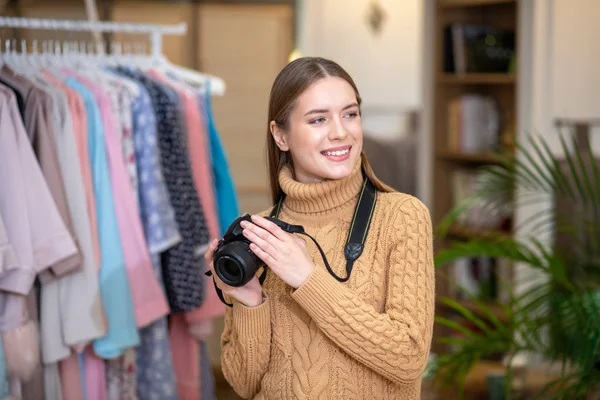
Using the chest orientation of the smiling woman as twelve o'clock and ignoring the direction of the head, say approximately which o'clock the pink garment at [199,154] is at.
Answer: The pink garment is roughly at 4 o'clock from the smiling woman.

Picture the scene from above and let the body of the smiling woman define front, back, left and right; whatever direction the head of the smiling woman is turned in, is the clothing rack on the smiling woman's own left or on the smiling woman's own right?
on the smiling woman's own right

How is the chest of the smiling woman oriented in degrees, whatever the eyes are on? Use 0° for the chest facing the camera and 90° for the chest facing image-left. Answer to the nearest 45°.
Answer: approximately 45°

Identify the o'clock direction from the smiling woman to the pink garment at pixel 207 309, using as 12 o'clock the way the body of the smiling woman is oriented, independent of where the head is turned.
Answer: The pink garment is roughly at 4 o'clock from the smiling woman.

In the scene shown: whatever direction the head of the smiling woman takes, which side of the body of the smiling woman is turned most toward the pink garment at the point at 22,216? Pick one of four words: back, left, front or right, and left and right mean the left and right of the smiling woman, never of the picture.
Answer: right

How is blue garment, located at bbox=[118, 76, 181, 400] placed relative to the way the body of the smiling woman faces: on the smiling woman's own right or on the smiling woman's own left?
on the smiling woman's own right
